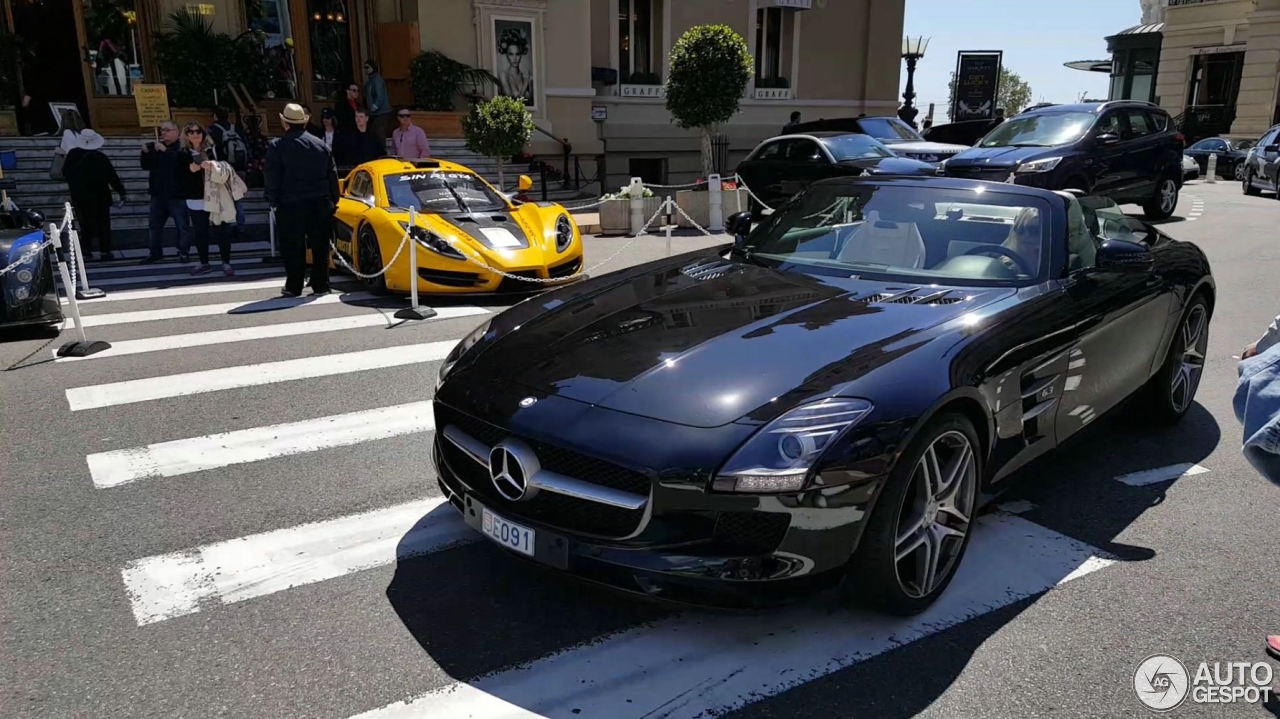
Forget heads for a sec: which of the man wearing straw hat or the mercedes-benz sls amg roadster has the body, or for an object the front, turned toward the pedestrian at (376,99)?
the man wearing straw hat

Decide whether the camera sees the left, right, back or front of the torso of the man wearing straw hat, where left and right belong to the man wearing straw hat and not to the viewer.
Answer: back

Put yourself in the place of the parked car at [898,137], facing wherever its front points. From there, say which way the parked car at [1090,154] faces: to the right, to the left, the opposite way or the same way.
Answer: to the right

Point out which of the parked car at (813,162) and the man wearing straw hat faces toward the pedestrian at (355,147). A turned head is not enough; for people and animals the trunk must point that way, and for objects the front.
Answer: the man wearing straw hat

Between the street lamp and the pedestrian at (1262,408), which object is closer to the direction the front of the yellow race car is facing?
the pedestrian

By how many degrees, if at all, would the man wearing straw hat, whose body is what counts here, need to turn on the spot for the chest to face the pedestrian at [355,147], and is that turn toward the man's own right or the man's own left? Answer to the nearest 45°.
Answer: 0° — they already face them

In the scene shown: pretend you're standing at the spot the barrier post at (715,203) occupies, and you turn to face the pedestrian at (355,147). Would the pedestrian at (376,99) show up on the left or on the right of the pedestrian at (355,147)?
right

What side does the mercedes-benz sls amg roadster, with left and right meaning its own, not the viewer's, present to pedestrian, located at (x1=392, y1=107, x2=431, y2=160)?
right

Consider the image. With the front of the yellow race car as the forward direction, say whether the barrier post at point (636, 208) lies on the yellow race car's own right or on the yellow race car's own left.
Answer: on the yellow race car's own left

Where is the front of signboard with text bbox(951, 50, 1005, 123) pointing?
toward the camera
